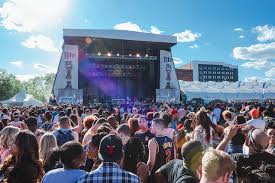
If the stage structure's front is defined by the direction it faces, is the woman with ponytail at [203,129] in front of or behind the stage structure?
in front

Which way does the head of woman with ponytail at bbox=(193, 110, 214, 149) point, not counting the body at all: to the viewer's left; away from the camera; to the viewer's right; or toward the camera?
away from the camera

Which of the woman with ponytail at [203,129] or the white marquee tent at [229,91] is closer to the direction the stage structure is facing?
the woman with ponytail

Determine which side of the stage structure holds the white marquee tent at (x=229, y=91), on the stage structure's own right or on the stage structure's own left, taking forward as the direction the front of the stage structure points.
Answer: on the stage structure's own left

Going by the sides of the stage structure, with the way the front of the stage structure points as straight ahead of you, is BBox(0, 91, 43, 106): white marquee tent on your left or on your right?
on your right

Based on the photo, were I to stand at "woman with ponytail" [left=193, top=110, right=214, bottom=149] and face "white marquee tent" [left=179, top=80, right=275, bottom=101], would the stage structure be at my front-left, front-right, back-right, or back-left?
front-left

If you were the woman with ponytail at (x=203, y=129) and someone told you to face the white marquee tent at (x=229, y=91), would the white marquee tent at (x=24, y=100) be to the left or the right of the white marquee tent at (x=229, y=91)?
left

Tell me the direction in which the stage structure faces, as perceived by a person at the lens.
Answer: facing the viewer
